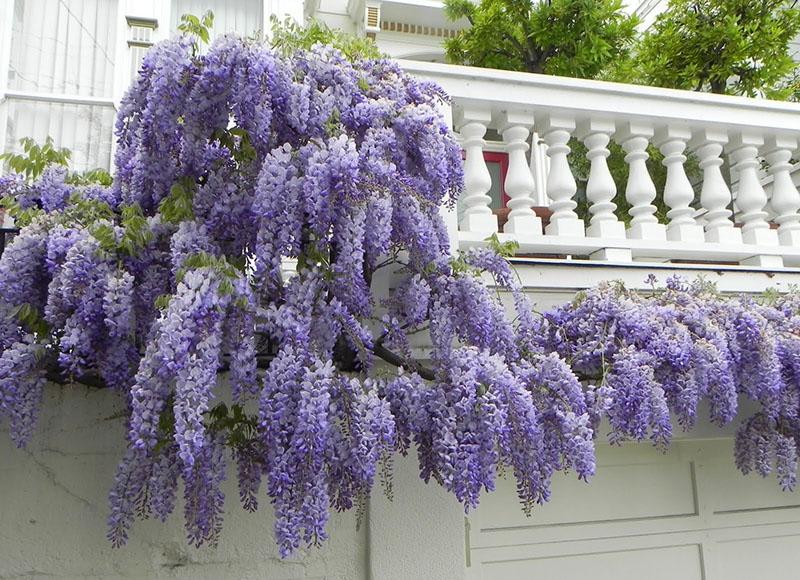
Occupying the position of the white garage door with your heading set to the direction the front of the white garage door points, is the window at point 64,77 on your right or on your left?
on your right

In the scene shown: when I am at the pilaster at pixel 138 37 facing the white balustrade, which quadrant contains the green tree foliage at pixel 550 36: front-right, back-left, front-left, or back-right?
front-left

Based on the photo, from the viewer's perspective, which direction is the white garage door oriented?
toward the camera
